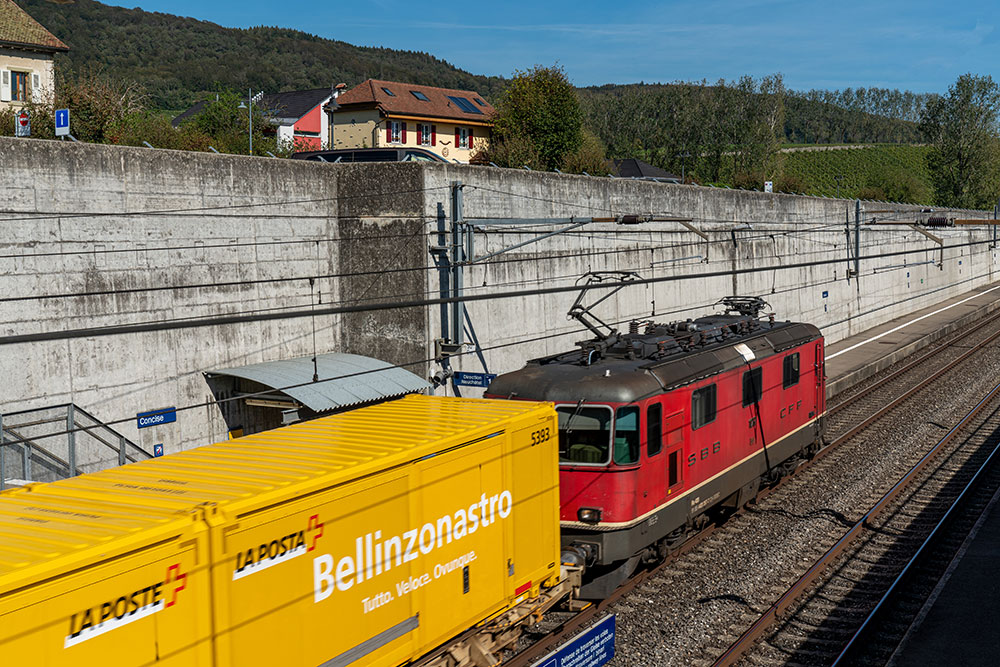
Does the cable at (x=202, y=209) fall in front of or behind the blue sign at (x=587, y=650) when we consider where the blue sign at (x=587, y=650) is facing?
behind

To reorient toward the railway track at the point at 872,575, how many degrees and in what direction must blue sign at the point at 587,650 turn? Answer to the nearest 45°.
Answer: approximately 90° to its left

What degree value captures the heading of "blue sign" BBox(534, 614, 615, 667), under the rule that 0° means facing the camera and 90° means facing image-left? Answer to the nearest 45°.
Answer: approximately 315°

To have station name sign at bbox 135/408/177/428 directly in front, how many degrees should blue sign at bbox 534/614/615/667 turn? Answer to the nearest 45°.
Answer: approximately 180°

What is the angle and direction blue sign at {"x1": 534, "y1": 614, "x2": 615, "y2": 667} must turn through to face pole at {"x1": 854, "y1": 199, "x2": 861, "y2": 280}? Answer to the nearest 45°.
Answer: approximately 135° to its left

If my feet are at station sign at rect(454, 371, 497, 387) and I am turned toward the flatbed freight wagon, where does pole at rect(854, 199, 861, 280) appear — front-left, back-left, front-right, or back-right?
back-left

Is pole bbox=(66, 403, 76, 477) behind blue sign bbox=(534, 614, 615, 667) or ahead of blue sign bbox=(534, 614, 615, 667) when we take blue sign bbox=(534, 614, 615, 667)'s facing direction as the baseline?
behind

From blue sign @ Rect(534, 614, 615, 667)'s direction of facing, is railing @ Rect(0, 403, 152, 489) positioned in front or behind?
behind

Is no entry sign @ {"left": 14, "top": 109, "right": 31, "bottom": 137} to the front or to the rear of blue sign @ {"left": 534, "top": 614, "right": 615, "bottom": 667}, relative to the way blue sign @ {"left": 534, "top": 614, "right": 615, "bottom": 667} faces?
to the rear

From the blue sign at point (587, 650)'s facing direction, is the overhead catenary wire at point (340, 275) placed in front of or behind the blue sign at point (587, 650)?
behind

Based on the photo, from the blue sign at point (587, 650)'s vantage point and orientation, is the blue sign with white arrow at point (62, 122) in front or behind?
behind
